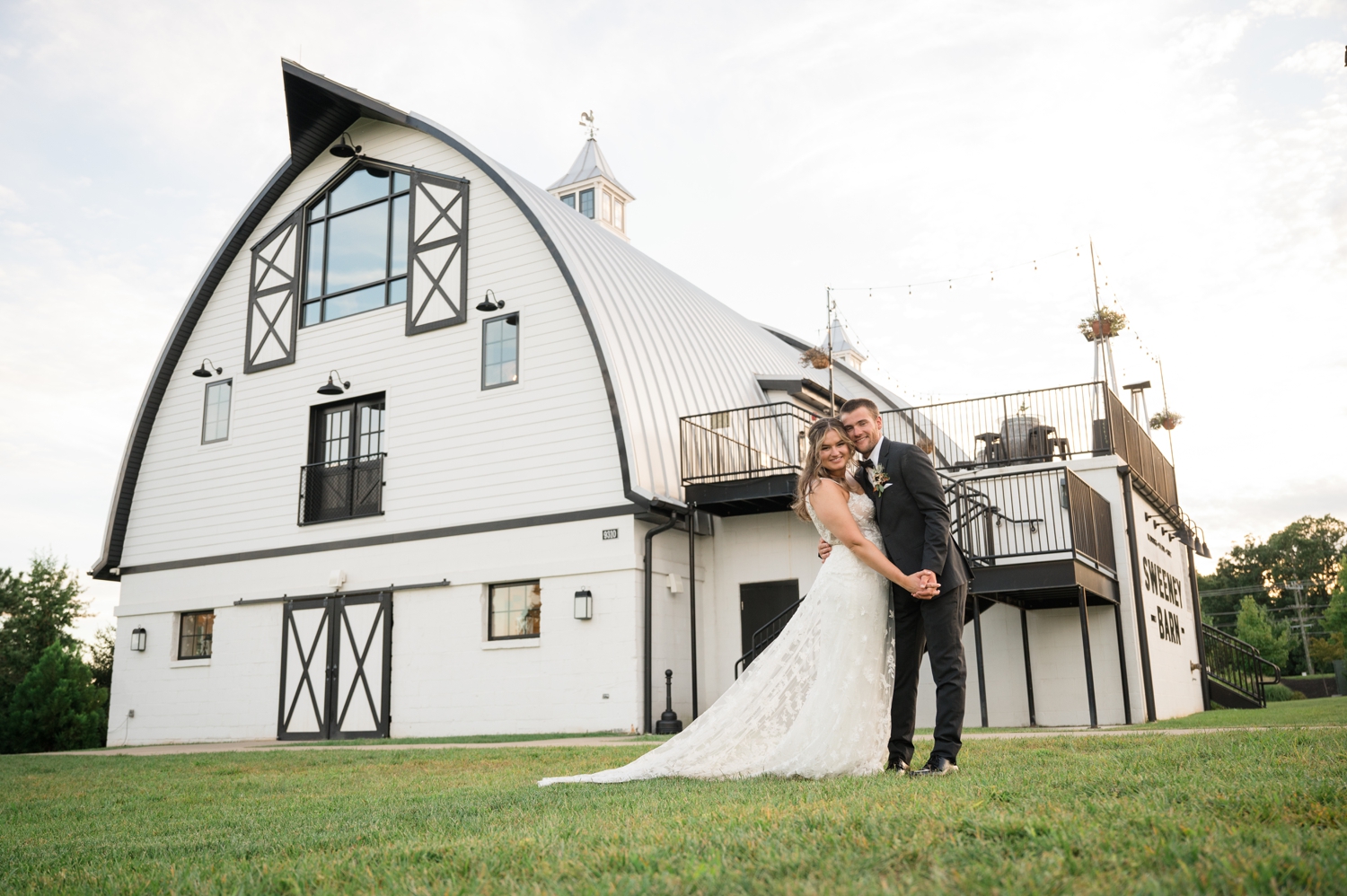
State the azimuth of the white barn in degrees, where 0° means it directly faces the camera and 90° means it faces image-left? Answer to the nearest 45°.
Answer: approximately 45°

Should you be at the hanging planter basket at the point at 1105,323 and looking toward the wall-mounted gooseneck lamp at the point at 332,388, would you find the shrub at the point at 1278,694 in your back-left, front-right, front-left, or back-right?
back-right

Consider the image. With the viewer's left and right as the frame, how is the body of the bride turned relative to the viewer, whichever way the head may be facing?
facing to the right of the viewer

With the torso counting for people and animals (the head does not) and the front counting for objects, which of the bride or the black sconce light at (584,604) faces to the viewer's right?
the bride

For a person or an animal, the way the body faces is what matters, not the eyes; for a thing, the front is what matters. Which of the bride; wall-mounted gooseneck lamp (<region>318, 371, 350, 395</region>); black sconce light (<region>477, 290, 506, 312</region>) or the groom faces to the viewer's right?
the bride

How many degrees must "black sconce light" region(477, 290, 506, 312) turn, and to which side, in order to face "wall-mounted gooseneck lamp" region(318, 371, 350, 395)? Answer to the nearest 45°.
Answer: approximately 90° to its right

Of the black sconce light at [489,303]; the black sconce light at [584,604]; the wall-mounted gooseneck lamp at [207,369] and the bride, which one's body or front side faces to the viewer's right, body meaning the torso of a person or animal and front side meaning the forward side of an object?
the bride

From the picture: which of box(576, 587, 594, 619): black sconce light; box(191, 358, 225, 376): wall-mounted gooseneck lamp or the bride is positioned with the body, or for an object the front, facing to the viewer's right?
the bride
